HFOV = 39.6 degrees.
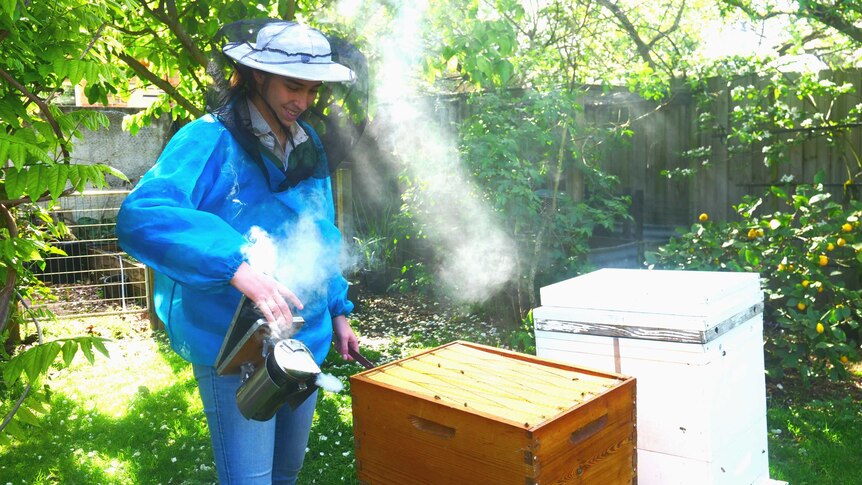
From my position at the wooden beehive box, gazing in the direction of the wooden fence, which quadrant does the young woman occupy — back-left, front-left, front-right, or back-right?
back-left

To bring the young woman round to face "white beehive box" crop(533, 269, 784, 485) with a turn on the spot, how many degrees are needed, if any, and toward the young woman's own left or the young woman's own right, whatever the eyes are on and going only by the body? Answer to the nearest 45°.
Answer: approximately 45° to the young woman's own left

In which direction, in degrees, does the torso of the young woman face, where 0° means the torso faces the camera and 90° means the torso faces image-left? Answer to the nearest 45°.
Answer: approximately 315°

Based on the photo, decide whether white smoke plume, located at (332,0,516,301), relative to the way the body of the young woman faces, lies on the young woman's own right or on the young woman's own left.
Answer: on the young woman's own left

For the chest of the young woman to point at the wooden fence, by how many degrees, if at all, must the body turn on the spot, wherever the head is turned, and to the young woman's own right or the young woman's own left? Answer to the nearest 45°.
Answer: approximately 90° to the young woman's own left

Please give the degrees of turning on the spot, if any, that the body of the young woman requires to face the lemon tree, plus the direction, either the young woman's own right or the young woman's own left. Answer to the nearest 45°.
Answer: approximately 90° to the young woman's own left

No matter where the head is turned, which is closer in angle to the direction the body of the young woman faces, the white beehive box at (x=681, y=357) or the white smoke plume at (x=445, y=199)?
the white beehive box

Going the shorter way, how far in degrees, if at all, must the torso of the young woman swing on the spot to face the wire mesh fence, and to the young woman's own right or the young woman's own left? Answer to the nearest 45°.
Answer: approximately 135° to the young woman's own left
